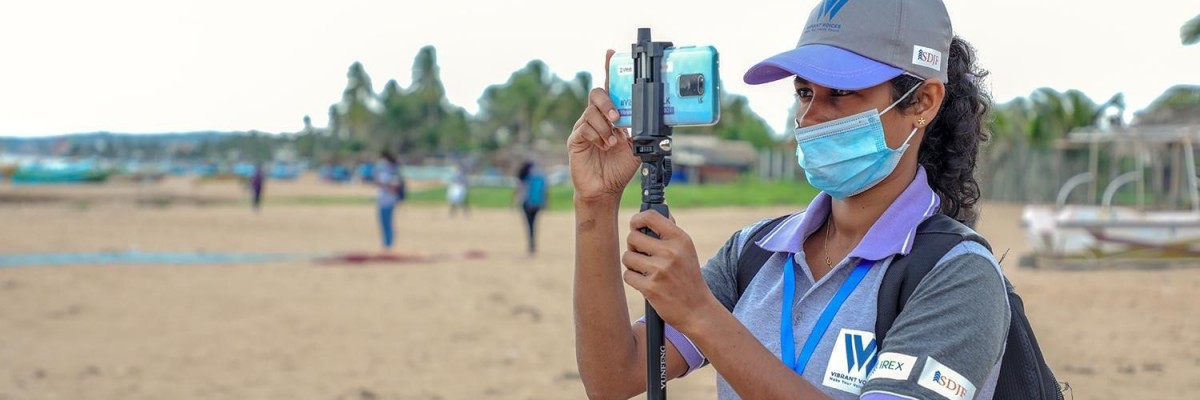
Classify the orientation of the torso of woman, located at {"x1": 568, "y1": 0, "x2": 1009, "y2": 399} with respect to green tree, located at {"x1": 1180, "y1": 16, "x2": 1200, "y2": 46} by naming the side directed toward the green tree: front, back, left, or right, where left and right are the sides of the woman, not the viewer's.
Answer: back

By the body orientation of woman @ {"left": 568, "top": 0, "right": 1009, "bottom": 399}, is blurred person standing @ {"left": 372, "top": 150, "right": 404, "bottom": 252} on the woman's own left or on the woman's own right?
on the woman's own right

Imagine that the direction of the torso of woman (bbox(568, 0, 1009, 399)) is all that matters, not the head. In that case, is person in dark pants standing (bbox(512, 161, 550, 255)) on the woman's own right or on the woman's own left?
on the woman's own right

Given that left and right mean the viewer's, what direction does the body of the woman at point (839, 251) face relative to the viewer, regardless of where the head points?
facing the viewer and to the left of the viewer
